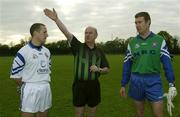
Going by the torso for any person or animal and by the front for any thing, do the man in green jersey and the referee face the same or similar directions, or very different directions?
same or similar directions

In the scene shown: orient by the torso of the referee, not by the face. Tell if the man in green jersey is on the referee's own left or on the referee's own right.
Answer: on the referee's own left

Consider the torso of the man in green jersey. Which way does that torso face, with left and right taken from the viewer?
facing the viewer

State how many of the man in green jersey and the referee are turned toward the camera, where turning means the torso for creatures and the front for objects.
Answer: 2

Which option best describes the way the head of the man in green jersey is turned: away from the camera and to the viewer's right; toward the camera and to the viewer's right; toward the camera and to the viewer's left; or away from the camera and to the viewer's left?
toward the camera and to the viewer's left

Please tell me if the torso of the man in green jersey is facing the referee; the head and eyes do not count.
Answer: no

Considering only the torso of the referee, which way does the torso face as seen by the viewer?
toward the camera
